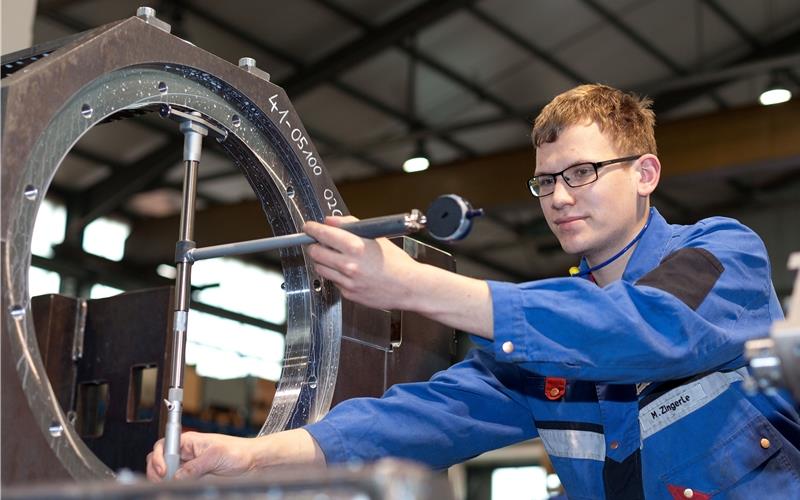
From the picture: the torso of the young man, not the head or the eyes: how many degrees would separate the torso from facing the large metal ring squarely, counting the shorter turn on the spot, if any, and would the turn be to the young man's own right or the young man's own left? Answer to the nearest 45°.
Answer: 0° — they already face it

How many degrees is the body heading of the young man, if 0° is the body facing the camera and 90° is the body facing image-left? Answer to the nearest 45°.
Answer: approximately 45°

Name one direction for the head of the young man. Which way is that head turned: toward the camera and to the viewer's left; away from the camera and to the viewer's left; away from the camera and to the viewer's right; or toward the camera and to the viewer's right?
toward the camera and to the viewer's left
